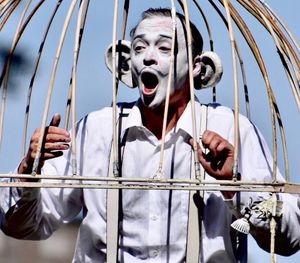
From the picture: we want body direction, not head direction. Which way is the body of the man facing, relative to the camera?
toward the camera
